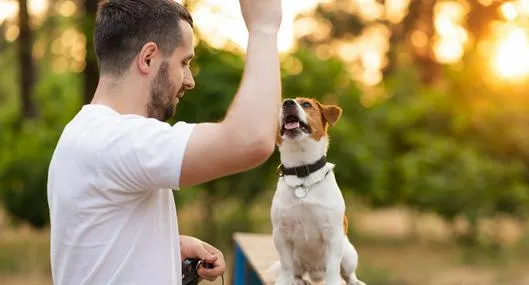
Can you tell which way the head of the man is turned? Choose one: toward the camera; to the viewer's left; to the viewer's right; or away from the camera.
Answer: to the viewer's right

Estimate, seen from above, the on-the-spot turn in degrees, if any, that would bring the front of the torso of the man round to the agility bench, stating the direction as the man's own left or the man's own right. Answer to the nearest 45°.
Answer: approximately 45° to the man's own left

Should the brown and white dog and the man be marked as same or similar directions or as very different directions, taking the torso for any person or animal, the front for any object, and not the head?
very different directions

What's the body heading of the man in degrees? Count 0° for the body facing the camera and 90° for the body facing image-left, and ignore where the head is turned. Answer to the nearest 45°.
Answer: approximately 225°
